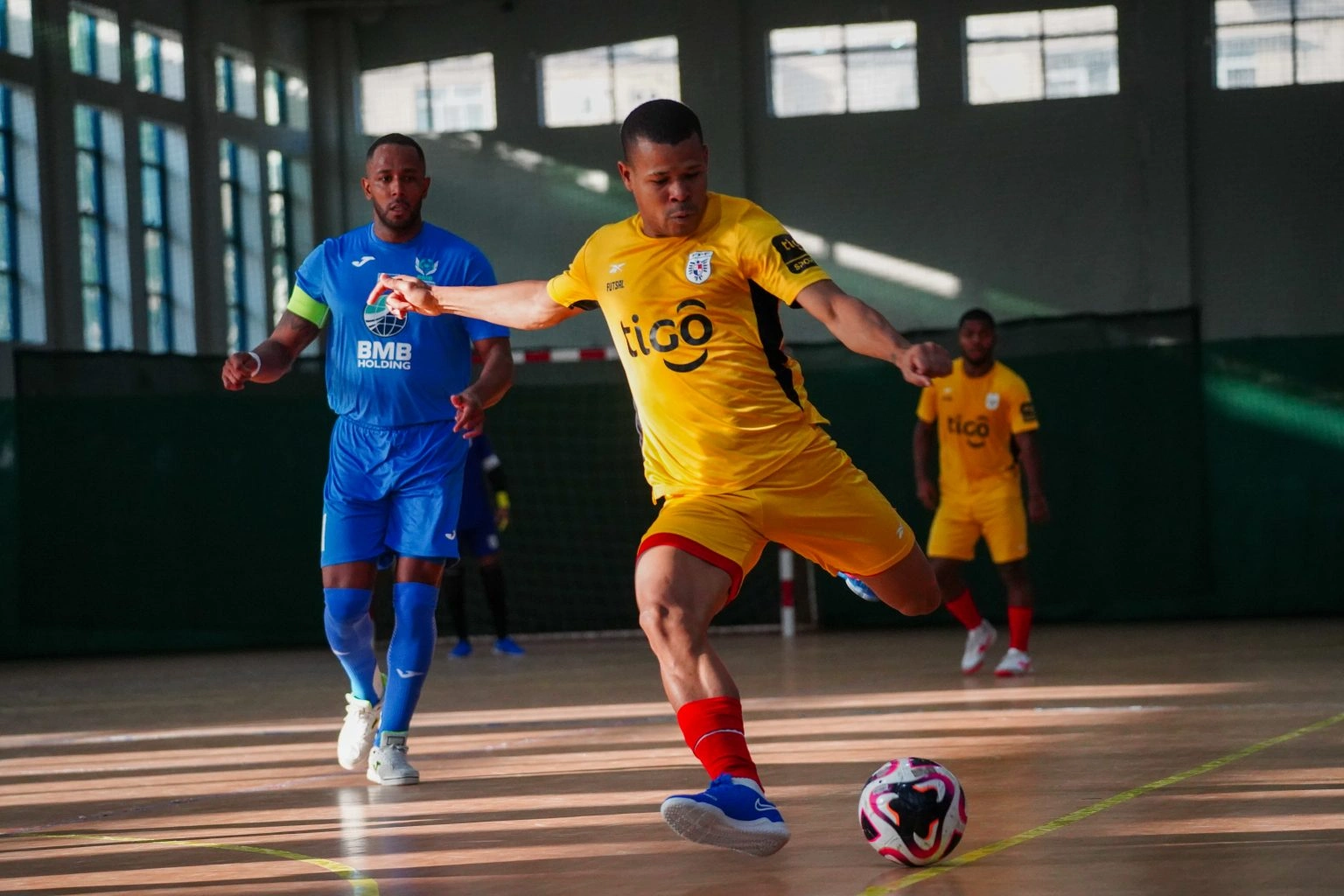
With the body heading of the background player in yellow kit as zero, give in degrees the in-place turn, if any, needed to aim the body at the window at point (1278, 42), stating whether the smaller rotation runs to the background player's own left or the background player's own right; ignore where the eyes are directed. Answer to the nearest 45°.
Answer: approximately 180°

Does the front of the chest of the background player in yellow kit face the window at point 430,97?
no

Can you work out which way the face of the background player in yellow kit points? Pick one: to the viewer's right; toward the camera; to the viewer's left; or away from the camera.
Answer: toward the camera

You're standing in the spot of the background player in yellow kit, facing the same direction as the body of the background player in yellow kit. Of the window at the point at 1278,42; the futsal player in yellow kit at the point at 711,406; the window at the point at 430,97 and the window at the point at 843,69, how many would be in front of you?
1

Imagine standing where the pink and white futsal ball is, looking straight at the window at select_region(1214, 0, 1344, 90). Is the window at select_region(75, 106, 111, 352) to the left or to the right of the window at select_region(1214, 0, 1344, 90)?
left

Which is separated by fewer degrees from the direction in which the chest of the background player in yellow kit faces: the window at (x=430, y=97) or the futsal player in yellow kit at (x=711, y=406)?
the futsal player in yellow kit

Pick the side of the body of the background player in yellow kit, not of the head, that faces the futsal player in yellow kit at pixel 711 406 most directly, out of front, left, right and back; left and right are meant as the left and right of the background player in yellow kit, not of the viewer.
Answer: front

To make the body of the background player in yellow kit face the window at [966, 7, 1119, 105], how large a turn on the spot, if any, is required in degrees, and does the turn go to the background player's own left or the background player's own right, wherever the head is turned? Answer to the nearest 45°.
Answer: approximately 180°

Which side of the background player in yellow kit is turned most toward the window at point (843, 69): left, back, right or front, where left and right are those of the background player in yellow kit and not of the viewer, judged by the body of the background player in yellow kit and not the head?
back

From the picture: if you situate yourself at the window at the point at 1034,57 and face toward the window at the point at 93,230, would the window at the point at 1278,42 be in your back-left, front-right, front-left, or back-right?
back-left

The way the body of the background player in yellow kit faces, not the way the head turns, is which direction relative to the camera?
toward the camera

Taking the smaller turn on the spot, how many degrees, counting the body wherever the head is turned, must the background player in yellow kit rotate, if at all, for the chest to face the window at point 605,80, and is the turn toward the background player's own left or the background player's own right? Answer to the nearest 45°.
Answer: approximately 180°

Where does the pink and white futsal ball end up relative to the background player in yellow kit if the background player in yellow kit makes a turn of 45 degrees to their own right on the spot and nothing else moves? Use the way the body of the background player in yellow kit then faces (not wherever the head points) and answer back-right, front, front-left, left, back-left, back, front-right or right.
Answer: front-left
